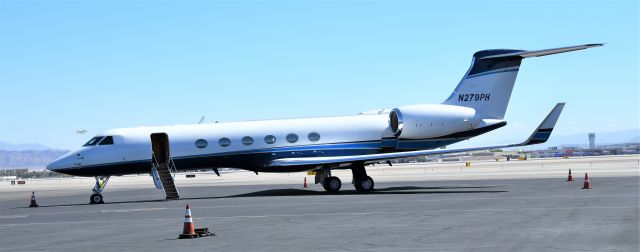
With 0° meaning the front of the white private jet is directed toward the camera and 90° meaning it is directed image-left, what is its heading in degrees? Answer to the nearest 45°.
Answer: approximately 45°
